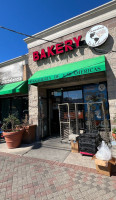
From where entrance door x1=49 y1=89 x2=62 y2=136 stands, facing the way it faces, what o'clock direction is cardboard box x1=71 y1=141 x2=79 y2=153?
The cardboard box is roughly at 10 o'clock from the entrance door.

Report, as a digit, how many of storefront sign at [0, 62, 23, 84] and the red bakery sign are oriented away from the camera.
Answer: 0

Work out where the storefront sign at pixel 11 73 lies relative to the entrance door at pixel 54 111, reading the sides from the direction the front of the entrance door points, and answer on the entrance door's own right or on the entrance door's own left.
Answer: on the entrance door's own right

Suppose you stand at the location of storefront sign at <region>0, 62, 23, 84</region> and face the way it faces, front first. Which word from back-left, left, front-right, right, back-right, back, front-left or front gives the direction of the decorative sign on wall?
left

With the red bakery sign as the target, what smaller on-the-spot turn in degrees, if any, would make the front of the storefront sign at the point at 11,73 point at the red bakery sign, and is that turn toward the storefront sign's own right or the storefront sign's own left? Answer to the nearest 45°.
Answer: approximately 90° to the storefront sign's own left

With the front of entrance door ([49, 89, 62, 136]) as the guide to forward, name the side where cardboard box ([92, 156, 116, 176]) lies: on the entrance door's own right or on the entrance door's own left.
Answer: on the entrance door's own left
